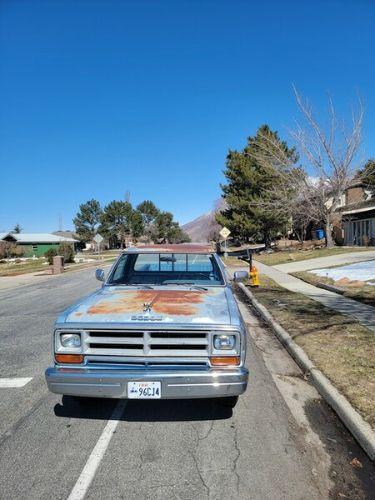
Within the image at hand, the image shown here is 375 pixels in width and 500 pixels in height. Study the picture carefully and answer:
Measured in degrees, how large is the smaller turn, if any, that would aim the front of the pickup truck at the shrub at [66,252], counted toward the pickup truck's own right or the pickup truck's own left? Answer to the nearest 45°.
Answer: approximately 180°

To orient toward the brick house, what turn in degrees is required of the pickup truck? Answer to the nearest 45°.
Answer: approximately 135° to its left

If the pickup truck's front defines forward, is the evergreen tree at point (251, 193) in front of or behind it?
behind

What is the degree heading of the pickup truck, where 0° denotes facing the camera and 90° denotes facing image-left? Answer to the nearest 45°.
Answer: approximately 0°
